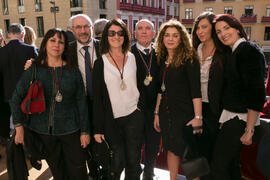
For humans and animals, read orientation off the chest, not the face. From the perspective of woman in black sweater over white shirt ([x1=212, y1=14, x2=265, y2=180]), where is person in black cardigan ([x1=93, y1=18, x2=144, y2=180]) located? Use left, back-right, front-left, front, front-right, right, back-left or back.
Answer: front-right

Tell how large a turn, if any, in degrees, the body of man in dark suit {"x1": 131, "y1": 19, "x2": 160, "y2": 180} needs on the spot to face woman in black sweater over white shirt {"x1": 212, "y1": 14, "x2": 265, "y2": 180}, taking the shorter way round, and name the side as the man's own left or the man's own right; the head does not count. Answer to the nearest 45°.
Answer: approximately 45° to the man's own left

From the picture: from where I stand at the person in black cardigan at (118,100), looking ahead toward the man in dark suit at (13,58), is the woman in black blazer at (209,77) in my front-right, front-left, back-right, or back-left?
back-right

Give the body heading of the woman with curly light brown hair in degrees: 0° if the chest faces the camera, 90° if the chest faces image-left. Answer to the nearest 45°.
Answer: approximately 45°
